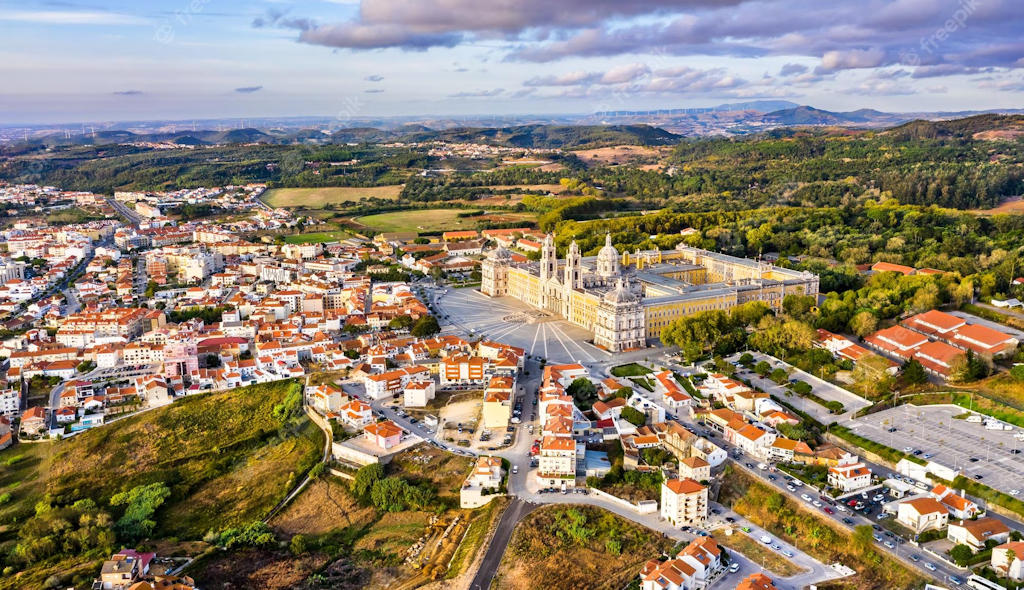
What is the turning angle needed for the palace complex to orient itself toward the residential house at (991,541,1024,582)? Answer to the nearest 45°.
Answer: approximately 90° to its left

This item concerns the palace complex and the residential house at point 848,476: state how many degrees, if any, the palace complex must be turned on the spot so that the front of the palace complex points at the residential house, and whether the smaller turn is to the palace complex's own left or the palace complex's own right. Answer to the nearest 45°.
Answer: approximately 45° to the palace complex's own left

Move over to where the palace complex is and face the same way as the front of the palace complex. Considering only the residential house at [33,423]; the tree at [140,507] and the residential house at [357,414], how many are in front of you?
3

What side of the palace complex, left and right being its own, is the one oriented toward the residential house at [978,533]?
left

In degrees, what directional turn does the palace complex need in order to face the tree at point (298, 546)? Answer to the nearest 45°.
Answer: approximately 45° to its left

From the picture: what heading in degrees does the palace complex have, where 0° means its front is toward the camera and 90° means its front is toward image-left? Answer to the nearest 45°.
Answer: approximately 45°

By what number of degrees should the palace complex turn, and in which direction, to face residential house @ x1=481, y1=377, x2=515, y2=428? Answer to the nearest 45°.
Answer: approximately 45° to its left

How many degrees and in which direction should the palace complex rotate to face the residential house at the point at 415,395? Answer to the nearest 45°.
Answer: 0° — it already faces it

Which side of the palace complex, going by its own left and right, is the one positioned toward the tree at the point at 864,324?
left

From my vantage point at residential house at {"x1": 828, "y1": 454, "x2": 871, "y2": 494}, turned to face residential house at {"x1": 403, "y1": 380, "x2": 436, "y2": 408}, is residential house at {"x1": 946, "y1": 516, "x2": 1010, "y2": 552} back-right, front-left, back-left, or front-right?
back-left

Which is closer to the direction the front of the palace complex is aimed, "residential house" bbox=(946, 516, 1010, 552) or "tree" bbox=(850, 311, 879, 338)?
the residential house

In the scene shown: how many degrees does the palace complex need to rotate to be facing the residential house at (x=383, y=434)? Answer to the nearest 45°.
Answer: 0° — it already faces it

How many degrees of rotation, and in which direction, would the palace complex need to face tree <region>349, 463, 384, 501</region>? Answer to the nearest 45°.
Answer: approximately 45° to its left

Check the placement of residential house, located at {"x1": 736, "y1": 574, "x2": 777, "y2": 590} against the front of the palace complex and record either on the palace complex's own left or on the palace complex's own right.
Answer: on the palace complex's own left

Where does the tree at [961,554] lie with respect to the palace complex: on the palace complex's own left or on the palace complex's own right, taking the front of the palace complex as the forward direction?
on the palace complex's own left

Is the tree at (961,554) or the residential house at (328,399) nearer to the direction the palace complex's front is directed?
the residential house
